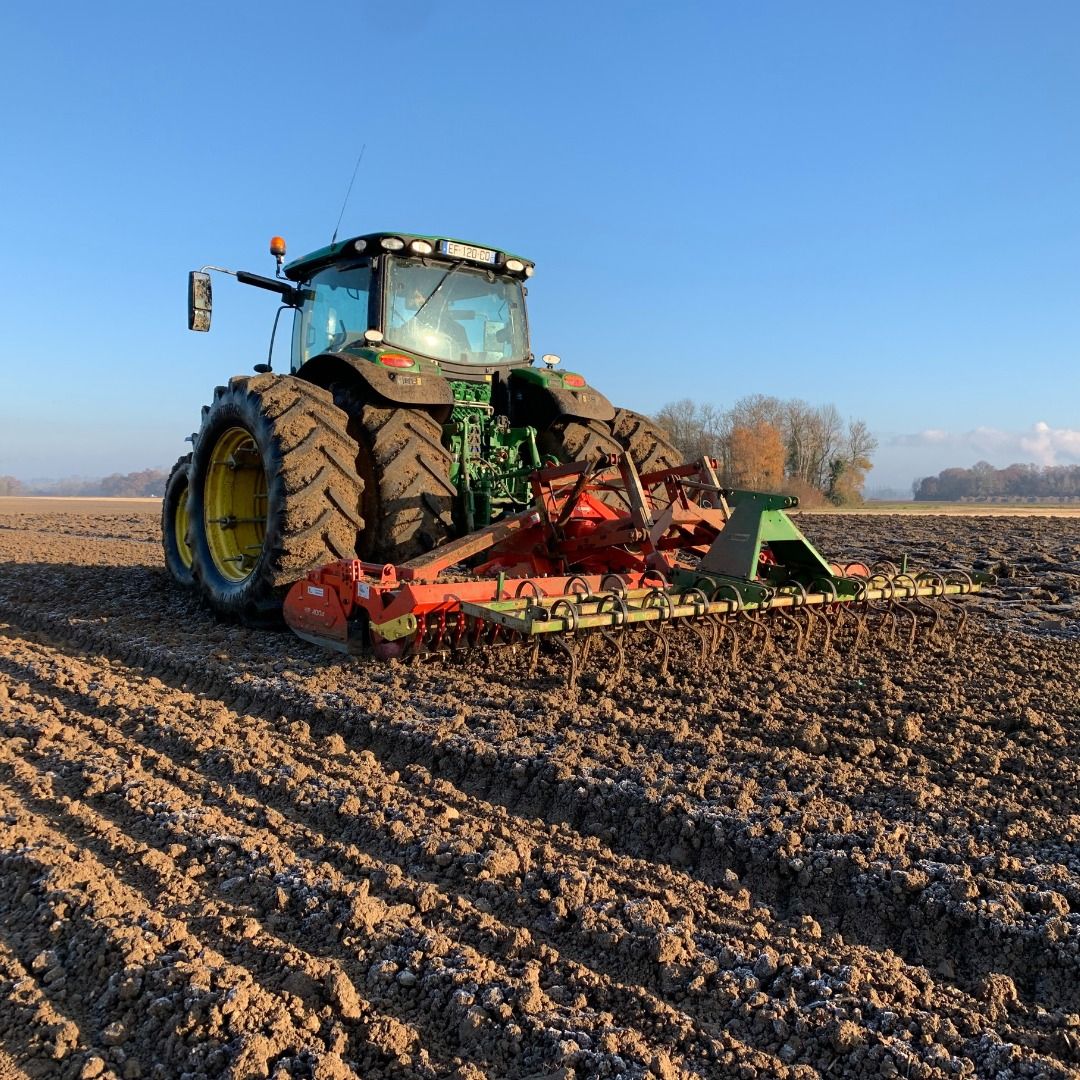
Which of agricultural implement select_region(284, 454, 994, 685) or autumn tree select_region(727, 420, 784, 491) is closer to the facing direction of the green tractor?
the autumn tree

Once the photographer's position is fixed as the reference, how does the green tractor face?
facing away from the viewer and to the left of the viewer

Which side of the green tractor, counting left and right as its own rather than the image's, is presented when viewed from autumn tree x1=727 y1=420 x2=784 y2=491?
right

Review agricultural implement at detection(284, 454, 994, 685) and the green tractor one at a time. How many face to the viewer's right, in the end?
0

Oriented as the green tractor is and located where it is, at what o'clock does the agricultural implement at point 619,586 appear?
The agricultural implement is roughly at 6 o'clock from the green tractor.

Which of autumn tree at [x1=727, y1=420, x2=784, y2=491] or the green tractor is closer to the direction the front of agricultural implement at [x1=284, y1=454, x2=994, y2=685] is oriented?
the green tractor

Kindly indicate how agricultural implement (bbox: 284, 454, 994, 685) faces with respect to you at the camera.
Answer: facing away from the viewer and to the left of the viewer

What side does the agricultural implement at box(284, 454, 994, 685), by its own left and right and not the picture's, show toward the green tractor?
front

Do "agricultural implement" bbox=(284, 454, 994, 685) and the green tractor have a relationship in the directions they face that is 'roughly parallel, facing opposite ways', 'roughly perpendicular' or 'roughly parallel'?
roughly parallel

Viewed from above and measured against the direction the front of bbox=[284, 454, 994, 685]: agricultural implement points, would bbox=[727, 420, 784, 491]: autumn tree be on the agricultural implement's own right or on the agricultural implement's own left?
on the agricultural implement's own right
